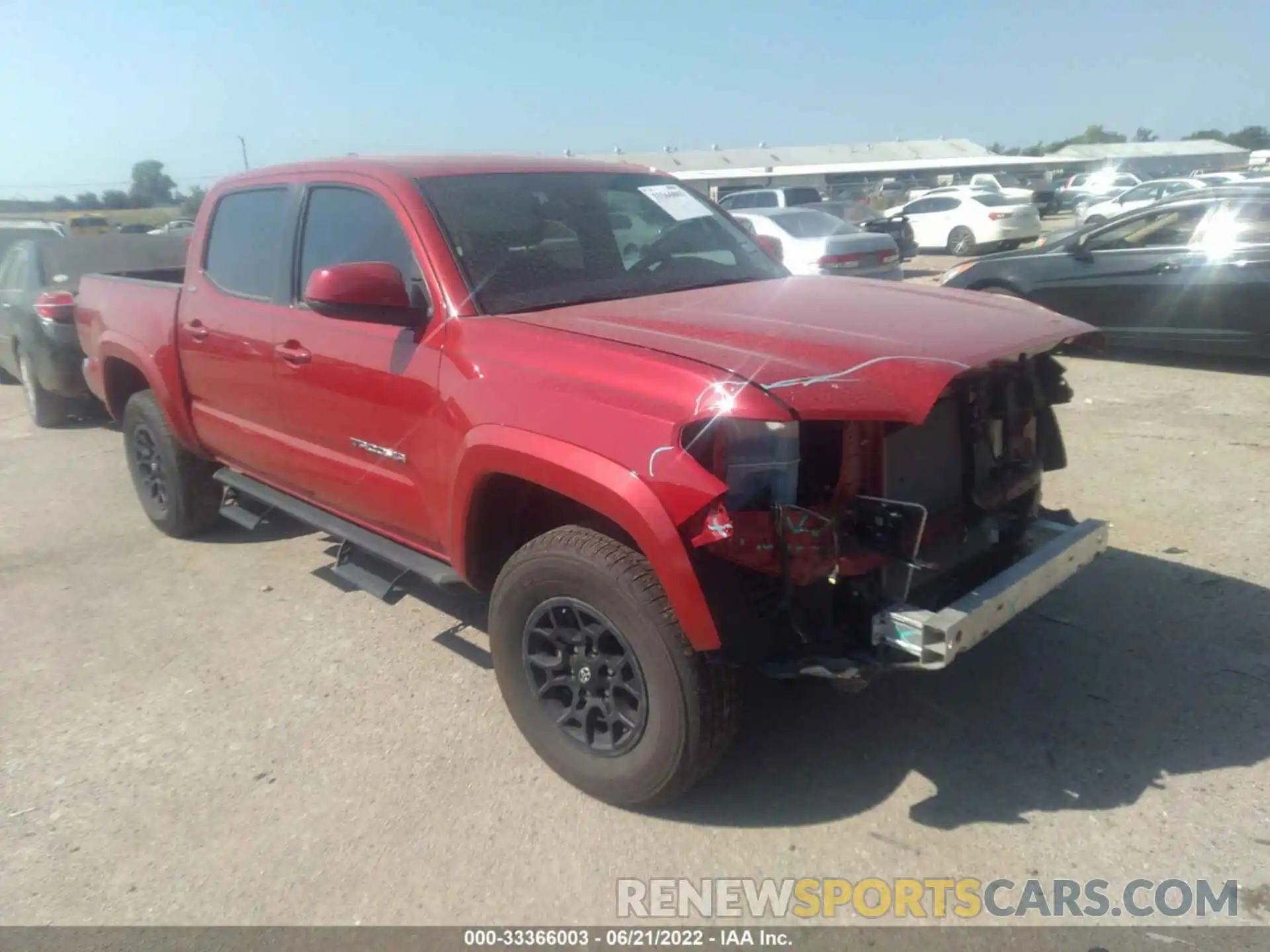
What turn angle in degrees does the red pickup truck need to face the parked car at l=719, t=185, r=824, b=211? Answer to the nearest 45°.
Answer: approximately 135° to its left

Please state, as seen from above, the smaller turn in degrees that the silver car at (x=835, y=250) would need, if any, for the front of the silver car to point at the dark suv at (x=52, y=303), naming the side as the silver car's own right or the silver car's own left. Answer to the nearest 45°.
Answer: approximately 90° to the silver car's own left

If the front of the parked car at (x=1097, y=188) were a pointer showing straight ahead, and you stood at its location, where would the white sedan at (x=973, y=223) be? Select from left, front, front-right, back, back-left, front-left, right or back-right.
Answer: front-left

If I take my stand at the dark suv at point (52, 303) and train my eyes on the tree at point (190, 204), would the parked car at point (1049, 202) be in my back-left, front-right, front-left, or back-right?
front-right

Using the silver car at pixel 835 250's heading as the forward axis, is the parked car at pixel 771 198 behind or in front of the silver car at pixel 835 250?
in front

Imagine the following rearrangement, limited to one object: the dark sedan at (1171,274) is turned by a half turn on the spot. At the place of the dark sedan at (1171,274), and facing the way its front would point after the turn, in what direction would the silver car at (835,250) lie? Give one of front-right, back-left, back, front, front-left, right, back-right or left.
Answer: back-left

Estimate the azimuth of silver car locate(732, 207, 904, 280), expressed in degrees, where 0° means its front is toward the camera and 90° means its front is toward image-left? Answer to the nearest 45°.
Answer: approximately 135°

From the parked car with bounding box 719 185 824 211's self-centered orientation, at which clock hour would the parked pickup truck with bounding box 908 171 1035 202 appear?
the parked pickup truck with bounding box 908 171 1035 202 is roughly at 4 o'clock from the parked car with bounding box 719 185 824 211.

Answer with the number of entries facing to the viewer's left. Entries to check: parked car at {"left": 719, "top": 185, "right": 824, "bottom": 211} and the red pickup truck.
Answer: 1

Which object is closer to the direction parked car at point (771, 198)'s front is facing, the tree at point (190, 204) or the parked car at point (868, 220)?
the tree

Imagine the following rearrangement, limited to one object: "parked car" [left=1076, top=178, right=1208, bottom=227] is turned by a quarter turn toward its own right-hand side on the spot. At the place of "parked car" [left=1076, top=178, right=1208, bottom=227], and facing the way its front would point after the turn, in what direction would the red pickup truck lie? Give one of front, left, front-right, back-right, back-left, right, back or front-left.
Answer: back-left

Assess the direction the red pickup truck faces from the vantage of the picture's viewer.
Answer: facing the viewer and to the right of the viewer

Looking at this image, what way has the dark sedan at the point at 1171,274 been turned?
to the viewer's left

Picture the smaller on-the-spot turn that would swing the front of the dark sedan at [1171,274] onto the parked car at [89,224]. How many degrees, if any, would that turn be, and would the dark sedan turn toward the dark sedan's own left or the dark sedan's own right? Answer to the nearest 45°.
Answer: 0° — it already faces it

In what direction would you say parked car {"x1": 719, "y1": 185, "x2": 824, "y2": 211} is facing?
to the viewer's left

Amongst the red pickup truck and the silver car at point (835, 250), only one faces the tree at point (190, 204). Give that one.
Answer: the silver car
